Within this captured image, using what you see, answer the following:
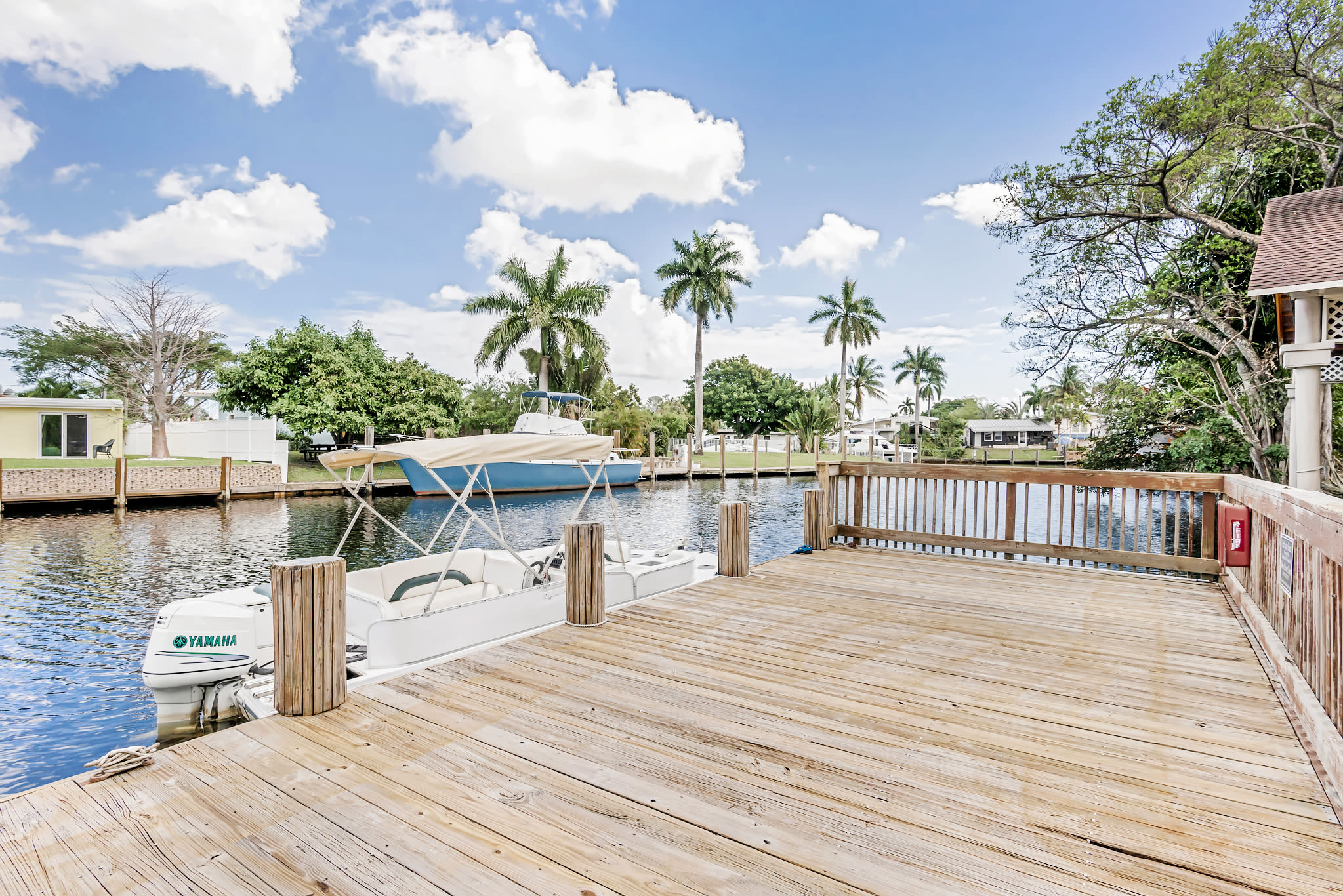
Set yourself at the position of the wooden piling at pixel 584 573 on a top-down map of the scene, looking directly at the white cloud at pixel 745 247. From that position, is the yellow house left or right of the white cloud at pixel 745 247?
left

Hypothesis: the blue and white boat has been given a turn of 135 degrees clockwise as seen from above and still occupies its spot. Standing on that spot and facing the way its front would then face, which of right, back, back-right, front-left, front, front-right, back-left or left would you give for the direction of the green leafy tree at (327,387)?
left

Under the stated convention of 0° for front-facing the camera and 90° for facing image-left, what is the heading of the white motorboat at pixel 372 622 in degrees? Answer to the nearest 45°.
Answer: approximately 225°

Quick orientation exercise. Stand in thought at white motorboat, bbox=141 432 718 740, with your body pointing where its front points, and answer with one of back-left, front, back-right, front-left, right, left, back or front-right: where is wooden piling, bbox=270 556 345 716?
back-right

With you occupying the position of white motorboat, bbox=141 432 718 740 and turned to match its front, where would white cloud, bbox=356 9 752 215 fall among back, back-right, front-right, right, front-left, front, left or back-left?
front-left

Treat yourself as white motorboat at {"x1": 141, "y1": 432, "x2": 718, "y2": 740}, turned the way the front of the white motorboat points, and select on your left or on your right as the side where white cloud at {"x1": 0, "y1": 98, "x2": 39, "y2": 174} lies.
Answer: on your left

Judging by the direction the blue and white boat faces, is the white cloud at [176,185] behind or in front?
in front

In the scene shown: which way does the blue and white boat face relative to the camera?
to the viewer's left

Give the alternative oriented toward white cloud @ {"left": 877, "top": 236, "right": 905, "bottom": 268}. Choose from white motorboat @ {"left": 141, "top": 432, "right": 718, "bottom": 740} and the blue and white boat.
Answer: the white motorboat

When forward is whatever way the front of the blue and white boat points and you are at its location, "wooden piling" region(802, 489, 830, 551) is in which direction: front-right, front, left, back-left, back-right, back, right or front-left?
left

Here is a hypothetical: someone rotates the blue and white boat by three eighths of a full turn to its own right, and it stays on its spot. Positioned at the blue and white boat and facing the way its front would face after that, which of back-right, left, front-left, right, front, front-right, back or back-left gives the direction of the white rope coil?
back-right
